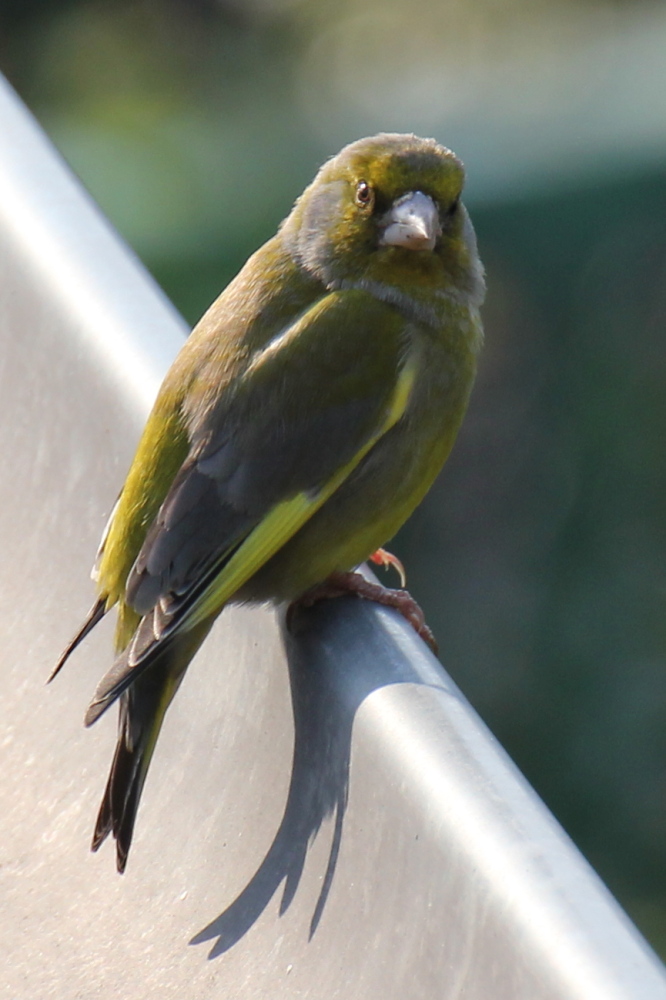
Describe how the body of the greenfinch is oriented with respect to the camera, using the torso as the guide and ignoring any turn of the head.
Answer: to the viewer's right
